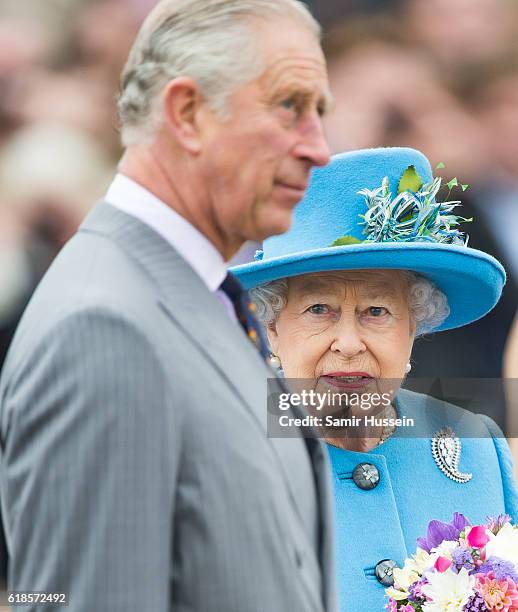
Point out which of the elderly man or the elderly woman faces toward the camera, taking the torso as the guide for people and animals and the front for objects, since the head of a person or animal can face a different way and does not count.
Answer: the elderly woman

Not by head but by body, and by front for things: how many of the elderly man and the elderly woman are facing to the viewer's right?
1

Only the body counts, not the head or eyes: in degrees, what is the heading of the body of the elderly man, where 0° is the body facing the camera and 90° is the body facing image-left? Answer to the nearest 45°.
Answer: approximately 270°

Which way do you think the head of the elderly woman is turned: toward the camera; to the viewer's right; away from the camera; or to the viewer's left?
toward the camera

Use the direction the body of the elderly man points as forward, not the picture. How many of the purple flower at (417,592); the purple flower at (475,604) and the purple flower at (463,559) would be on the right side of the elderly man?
0

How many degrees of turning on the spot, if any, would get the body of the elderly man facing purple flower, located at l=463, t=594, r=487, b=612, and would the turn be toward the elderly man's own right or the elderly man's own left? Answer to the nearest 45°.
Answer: approximately 45° to the elderly man's own left

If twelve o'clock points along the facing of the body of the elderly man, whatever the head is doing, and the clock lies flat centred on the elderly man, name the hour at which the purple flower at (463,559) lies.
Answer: The purple flower is roughly at 10 o'clock from the elderly man.

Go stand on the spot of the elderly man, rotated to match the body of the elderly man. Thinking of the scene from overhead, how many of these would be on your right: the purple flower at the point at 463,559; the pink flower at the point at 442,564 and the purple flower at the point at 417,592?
0

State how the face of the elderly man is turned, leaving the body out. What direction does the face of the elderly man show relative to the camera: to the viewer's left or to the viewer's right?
to the viewer's right

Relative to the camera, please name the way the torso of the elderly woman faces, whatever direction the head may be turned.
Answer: toward the camera

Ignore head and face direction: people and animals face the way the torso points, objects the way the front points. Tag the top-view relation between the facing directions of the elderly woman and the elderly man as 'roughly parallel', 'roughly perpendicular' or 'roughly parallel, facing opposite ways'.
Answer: roughly perpendicular
